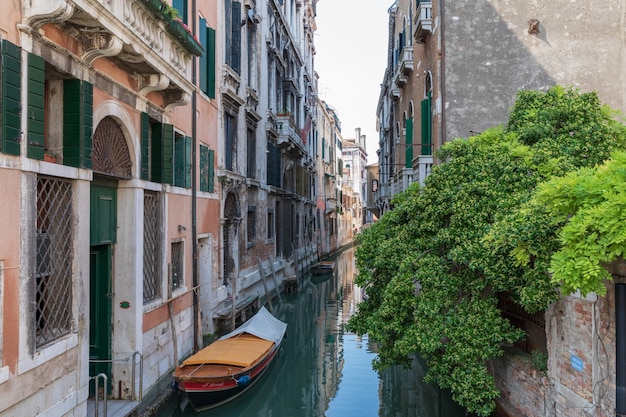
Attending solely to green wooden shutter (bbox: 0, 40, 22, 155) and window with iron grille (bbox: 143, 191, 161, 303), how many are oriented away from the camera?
0

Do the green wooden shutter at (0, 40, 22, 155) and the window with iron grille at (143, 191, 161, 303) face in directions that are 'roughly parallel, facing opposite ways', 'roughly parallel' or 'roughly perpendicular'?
roughly parallel

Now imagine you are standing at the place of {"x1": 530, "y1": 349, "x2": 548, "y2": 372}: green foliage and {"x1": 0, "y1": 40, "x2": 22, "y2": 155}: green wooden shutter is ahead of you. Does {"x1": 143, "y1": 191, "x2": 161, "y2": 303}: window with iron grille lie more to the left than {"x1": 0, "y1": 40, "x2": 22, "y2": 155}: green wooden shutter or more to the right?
right

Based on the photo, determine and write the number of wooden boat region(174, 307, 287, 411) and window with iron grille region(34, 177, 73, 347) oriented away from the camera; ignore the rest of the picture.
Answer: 0

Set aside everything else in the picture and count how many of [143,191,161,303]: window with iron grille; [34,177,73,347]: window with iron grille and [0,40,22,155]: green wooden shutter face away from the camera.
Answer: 0

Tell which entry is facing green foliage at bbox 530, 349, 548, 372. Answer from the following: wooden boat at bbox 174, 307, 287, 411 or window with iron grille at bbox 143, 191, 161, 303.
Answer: the window with iron grille

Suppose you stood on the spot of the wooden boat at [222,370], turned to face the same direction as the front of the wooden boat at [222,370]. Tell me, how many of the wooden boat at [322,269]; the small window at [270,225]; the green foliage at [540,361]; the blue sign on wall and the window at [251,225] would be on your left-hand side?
2

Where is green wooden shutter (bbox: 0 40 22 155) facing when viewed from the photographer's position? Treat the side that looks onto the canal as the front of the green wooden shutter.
facing the viewer and to the right of the viewer

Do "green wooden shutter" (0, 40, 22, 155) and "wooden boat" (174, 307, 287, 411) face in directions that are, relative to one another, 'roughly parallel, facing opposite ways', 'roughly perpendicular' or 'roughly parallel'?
roughly perpendicular

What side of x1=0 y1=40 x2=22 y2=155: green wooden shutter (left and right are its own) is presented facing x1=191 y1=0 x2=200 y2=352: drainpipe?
left

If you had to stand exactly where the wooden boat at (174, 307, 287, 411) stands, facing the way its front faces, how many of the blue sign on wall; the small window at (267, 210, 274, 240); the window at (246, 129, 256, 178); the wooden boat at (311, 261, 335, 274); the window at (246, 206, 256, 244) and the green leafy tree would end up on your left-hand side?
2

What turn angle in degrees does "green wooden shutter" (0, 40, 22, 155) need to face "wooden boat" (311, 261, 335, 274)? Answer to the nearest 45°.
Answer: approximately 90° to its left

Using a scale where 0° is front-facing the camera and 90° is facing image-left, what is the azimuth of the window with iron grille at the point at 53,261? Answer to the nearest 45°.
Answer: approximately 315°
